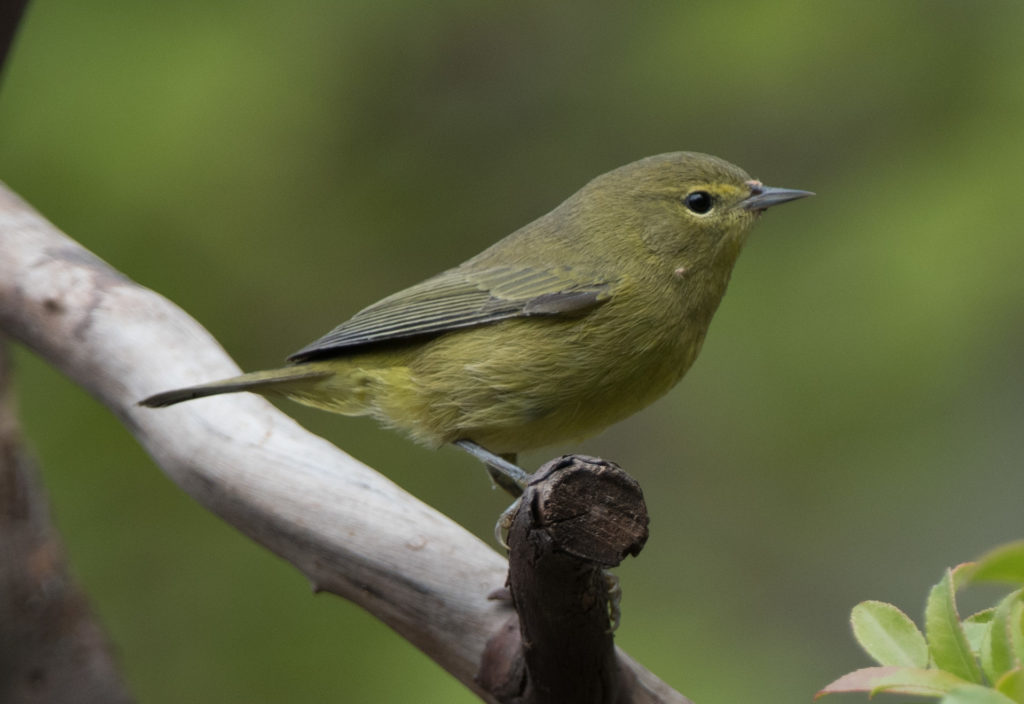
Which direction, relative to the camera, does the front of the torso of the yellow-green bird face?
to the viewer's right

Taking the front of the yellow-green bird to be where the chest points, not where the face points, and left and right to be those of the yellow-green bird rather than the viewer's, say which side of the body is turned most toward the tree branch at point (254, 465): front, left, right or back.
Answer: back
